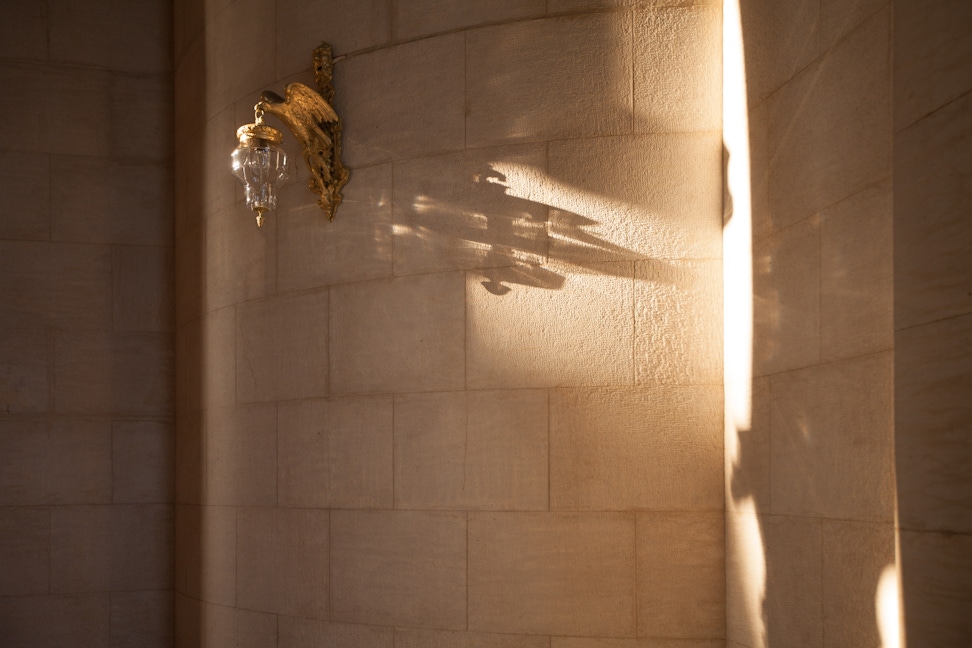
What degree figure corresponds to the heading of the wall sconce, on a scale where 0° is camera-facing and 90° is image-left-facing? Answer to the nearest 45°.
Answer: approximately 45°
